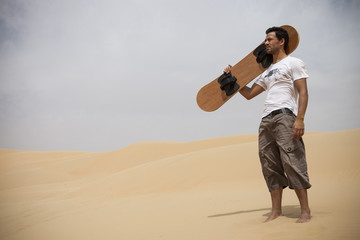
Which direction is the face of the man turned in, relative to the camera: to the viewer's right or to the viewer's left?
to the viewer's left

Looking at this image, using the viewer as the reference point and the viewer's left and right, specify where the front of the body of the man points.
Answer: facing the viewer and to the left of the viewer
